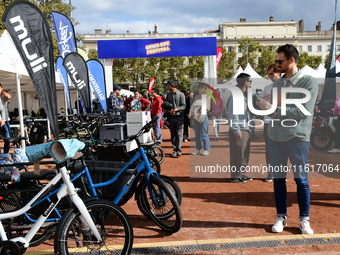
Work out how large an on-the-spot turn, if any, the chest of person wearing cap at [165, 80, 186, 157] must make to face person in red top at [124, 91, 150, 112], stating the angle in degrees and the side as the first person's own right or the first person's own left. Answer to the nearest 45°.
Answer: approximately 135° to the first person's own right

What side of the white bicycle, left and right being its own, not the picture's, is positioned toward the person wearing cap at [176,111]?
left

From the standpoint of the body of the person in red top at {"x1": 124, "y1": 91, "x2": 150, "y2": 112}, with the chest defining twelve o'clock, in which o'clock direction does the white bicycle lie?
The white bicycle is roughly at 12 o'clock from the person in red top.

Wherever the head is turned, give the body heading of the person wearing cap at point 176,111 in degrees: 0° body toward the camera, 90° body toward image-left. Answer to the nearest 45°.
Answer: approximately 45°

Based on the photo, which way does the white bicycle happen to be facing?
to the viewer's right

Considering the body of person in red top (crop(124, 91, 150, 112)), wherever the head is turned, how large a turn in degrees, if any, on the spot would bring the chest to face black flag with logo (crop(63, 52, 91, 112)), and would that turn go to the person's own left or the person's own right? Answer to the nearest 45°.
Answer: approximately 45° to the person's own right

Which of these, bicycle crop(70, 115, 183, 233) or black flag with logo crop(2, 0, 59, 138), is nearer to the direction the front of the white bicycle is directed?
the bicycle

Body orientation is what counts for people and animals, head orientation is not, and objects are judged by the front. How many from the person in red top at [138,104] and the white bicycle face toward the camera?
1

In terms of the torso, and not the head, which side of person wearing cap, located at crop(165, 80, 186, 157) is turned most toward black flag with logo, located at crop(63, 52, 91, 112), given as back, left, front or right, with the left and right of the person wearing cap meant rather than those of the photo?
right

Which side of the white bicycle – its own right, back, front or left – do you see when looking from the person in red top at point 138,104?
left

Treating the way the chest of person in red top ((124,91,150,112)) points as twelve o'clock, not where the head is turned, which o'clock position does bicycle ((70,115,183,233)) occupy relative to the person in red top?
The bicycle is roughly at 12 o'clock from the person in red top.

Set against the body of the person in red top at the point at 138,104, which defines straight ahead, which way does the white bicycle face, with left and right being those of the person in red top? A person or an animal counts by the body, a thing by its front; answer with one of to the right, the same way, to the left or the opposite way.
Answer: to the left
